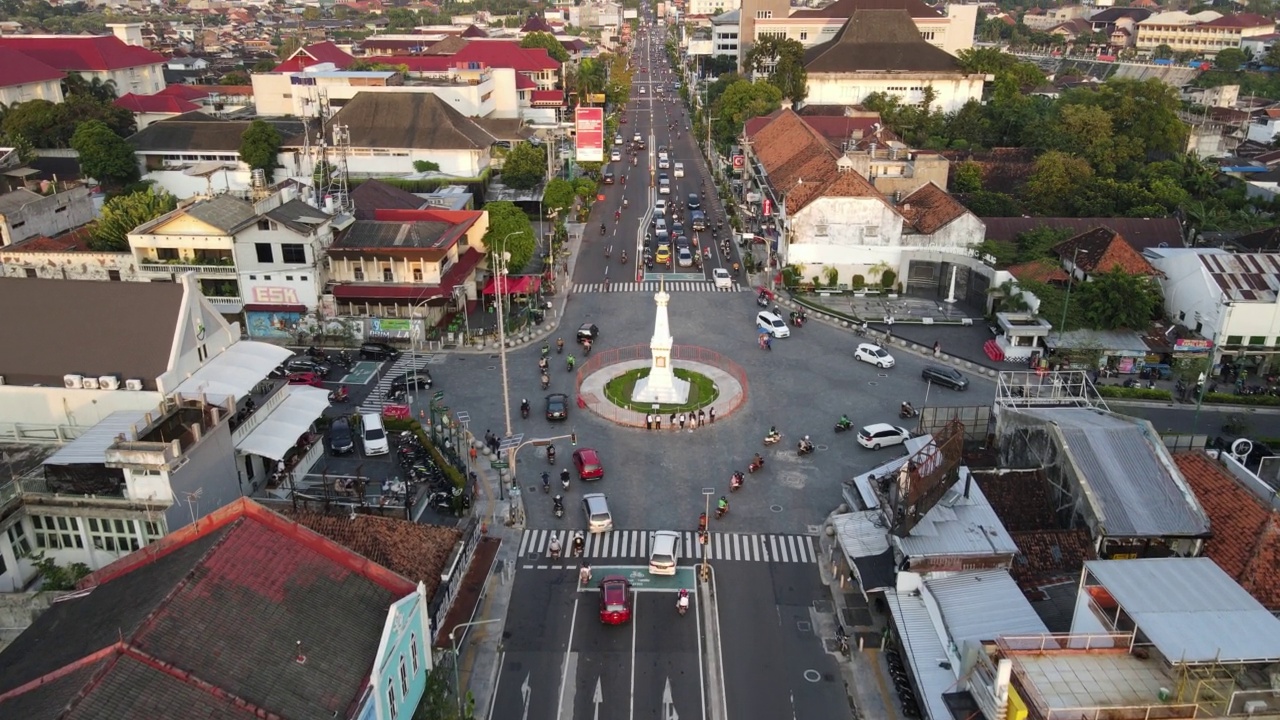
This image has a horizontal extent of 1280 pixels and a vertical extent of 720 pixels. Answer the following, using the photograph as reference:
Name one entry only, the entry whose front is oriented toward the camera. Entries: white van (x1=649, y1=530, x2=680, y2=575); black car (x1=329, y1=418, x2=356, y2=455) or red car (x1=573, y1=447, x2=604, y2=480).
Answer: the black car

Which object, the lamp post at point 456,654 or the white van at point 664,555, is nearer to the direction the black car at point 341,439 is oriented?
the lamp post

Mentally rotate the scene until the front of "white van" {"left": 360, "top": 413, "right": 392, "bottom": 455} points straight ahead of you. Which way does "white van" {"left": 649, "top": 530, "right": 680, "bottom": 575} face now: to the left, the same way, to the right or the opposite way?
the opposite way

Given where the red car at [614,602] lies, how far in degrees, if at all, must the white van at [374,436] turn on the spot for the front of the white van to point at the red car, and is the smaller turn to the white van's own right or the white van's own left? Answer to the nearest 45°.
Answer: approximately 45° to the white van's own left

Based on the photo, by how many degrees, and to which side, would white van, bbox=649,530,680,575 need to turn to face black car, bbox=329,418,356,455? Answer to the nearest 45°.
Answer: approximately 45° to its left

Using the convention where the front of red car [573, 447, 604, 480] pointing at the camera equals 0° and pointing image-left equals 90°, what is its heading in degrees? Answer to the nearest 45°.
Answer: approximately 135°

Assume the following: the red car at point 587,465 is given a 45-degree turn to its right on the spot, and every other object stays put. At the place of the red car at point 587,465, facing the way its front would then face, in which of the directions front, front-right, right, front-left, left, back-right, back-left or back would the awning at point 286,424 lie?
left

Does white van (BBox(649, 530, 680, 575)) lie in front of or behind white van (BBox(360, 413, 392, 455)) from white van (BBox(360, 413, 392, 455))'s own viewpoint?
in front

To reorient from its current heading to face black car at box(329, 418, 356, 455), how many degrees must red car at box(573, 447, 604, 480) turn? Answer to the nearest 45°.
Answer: approximately 45° to its left

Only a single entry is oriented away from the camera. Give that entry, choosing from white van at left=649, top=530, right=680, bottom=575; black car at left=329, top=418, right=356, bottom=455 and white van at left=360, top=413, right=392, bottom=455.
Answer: white van at left=649, top=530, right=680, bottom=575

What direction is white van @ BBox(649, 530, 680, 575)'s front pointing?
away from the camera

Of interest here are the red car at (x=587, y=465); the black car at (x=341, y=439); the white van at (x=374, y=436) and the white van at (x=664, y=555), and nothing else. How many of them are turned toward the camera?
2

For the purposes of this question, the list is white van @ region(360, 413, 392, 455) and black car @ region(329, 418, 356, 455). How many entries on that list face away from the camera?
0

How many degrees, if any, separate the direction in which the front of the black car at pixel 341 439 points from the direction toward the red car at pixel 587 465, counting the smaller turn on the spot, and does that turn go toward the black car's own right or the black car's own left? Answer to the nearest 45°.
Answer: approximately 45° to the black car's own left

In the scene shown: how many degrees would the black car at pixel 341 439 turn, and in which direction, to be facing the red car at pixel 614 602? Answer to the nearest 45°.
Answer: approximately 45° to its left

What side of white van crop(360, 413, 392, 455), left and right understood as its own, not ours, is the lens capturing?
front

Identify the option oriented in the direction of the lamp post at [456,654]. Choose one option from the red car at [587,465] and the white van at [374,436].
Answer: the white van
